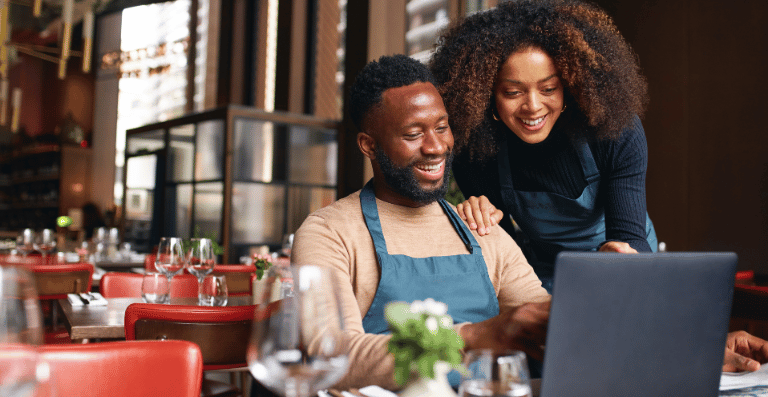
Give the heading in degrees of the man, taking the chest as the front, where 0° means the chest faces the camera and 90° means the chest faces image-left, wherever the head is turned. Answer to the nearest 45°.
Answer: approximately 315°

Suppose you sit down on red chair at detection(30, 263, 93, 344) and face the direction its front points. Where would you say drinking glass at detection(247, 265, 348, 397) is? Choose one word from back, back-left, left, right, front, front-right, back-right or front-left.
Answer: back-right

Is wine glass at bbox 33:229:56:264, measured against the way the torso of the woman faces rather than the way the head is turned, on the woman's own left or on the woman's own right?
on the woman's own right

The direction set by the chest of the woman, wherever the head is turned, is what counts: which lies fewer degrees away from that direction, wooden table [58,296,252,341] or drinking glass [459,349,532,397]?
the drinking glass

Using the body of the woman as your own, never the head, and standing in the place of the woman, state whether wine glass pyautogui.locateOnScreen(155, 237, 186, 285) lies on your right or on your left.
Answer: on your right

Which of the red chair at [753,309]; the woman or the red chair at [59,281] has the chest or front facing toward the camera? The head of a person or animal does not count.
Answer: the woman

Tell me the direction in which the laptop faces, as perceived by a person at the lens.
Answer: facing away from the viewer

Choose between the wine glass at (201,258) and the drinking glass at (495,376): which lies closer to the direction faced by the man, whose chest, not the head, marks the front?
the drinking glass

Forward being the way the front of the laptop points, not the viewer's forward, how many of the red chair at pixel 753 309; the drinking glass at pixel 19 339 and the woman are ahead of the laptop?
2

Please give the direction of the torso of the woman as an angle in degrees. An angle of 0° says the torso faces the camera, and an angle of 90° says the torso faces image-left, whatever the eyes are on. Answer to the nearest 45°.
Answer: approximately 0°

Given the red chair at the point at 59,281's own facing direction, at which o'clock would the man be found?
The man is roughly at 4 o'clock from the red chair.

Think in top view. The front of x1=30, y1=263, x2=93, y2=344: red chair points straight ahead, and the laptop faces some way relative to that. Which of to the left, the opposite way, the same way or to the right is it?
the same way

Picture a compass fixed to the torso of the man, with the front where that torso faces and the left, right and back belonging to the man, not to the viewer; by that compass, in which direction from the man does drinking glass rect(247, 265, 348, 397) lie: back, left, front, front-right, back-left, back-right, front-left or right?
front-right

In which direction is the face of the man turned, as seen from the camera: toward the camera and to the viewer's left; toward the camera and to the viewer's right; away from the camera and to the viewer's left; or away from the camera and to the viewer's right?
toward the camera and to the viewer's right
